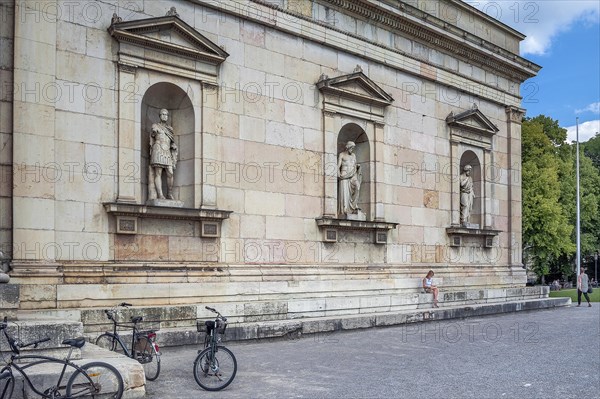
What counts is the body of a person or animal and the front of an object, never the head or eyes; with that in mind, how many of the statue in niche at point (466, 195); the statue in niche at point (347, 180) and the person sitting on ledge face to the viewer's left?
0

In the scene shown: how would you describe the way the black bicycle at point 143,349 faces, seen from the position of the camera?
facing away from the viewer and to the left of the viewer

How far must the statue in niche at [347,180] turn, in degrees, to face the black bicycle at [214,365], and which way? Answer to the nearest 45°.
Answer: approximately 45° to its right

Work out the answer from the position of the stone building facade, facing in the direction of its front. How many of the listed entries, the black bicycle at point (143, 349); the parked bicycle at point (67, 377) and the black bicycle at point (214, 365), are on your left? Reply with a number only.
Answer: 0

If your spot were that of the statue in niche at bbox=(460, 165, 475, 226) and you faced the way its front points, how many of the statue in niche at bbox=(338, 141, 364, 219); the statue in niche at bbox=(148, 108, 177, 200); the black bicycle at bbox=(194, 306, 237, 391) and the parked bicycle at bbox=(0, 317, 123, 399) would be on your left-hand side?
0

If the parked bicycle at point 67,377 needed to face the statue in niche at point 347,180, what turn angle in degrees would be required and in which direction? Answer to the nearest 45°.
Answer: approximately 135° to its right

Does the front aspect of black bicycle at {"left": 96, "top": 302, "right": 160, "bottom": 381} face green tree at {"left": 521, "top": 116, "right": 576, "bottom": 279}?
no

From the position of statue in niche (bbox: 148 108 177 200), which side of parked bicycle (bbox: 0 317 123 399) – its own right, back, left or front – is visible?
right

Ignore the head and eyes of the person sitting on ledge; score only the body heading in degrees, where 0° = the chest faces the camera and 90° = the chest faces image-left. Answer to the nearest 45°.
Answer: approximately 315°

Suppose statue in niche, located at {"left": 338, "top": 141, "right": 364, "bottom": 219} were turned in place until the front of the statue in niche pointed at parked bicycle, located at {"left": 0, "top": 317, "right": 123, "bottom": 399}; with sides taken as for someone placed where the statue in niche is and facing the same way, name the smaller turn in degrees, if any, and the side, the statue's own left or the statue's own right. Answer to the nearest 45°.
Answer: approximately 45° to the statue's own right

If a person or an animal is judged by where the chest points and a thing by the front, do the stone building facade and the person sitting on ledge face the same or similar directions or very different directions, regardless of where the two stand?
same or similar directions

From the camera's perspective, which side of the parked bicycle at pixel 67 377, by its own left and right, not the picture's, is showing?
left
